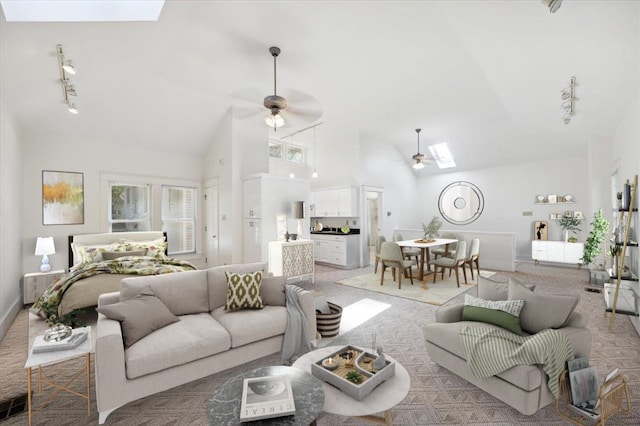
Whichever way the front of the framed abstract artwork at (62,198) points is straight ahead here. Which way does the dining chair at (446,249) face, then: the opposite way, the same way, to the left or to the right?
to the right

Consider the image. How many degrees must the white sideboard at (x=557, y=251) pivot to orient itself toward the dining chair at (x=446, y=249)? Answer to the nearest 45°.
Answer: approximately 45° to its right

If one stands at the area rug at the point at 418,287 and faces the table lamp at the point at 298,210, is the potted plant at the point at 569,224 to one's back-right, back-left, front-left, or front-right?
back-right

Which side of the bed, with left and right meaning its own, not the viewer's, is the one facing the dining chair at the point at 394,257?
left

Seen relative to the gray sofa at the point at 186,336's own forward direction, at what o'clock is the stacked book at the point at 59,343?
The stacked book is roughly at 4 o'clock from the gray sofa.

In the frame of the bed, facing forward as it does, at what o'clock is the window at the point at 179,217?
The window is roughly at 7 o'clock from the bed.

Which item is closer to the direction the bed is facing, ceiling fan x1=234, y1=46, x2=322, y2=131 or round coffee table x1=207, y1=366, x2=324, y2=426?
the round coffee table

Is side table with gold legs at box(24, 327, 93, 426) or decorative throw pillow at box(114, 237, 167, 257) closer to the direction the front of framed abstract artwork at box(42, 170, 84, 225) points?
the side table with gold legs

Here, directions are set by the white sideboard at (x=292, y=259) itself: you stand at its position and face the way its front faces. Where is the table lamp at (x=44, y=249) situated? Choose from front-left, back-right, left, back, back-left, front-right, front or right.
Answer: back-right

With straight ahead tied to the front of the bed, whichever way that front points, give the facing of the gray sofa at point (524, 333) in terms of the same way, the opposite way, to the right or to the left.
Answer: to the right

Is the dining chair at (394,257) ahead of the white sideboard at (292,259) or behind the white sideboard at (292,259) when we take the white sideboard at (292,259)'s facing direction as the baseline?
ahead

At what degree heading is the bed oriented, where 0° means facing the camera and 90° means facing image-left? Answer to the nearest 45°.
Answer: approximately 0°

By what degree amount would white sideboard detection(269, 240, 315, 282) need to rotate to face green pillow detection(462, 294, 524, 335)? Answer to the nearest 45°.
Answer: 0° — it already faces it

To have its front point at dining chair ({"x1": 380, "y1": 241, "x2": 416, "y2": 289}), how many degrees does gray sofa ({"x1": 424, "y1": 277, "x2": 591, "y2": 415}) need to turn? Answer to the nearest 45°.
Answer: approximately 90° to its right

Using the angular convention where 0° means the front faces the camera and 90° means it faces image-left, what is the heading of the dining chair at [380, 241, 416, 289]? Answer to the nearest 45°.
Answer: approximately 225°

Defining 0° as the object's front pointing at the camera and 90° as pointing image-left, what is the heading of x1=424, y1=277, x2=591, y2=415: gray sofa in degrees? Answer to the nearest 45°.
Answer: approximately 45°

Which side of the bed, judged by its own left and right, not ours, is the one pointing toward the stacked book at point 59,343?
front
